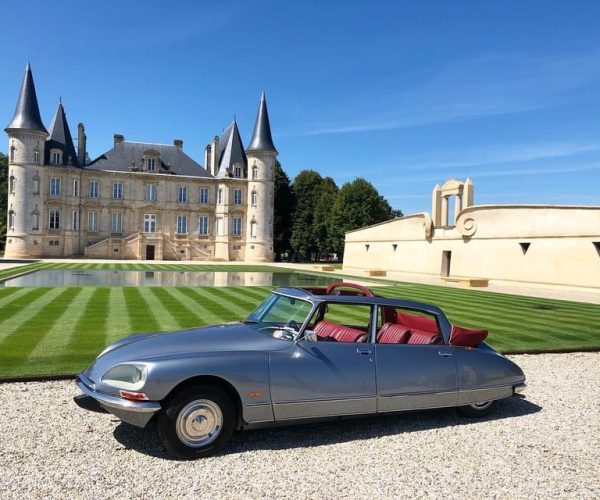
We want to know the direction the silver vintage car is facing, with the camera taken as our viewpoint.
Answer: facing the viewer and to the left of the viewer

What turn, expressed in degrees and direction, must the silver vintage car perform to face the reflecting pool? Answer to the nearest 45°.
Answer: approximately 90° to its right

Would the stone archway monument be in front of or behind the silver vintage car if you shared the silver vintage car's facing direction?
behind
